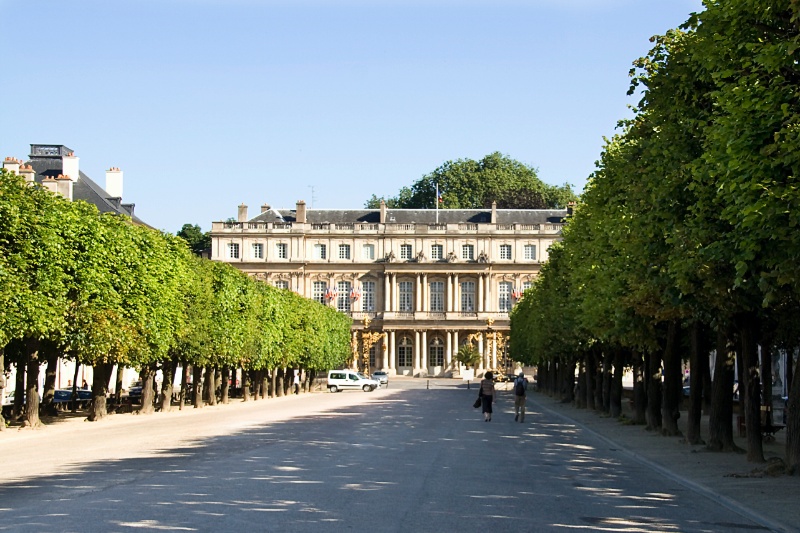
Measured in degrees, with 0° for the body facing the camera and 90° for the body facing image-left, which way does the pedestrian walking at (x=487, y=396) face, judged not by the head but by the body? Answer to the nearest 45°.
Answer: approximately 180°
